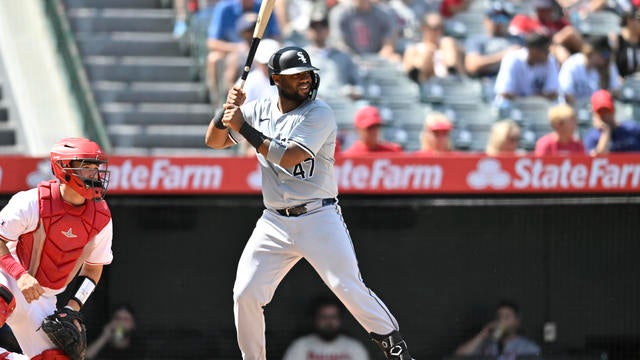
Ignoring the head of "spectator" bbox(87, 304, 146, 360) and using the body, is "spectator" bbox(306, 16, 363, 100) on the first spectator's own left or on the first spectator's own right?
on the first spectator's own left

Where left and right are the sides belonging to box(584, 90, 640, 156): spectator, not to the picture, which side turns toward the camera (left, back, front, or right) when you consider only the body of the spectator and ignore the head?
front

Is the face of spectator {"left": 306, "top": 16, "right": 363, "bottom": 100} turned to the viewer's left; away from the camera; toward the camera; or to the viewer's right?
toward the camera

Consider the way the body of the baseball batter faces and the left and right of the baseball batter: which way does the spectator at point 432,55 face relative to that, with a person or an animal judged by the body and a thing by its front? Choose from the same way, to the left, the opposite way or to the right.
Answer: the same way

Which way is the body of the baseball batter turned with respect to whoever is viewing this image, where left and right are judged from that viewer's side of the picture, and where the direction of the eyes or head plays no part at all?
facing the viewer

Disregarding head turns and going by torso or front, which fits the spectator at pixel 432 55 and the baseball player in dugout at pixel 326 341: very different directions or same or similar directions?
same or similar directions

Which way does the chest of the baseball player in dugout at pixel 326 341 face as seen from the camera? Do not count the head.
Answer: toward the camera

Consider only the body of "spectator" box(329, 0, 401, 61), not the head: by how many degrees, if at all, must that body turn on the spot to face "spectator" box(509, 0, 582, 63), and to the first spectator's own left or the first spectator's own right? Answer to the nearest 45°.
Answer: approximately 90° to the first spectator's own left

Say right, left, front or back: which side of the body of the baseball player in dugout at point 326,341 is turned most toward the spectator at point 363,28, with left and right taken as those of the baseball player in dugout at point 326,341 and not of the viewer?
back
